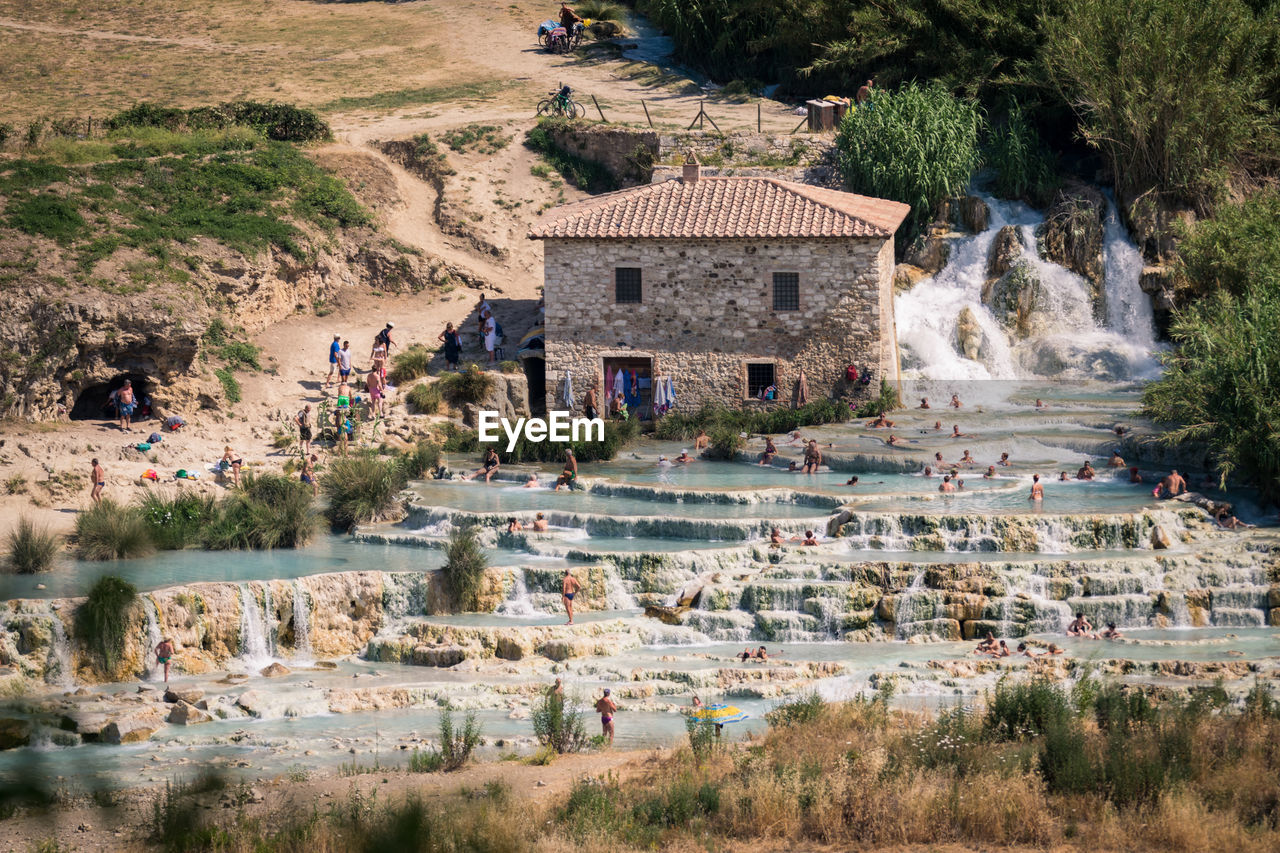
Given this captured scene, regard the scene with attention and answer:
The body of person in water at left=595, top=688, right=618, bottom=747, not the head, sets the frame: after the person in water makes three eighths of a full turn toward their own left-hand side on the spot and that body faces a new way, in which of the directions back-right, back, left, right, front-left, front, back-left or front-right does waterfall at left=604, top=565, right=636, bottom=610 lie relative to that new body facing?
back-right

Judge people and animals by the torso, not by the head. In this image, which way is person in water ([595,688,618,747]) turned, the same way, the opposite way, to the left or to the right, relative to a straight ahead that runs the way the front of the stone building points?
the opposite way

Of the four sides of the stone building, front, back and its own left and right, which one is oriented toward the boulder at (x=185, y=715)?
front

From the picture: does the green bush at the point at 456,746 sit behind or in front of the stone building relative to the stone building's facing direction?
in front

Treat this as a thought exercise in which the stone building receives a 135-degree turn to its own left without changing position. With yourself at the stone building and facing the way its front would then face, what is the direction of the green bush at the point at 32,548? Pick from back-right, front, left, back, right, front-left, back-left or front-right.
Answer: back

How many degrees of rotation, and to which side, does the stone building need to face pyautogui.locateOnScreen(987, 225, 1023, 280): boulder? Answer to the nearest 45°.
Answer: approximately 135° to its left

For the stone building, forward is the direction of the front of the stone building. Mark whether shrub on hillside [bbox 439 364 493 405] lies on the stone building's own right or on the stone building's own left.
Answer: on the stone building's own right

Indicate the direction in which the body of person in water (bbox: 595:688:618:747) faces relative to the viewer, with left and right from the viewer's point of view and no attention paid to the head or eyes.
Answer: facing away from the viewer

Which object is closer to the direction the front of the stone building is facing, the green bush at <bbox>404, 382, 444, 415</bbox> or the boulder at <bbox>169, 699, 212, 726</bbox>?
the boulder

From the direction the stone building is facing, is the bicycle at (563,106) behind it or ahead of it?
behind

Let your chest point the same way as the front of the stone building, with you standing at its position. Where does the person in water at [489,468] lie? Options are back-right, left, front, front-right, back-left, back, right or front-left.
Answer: front-right

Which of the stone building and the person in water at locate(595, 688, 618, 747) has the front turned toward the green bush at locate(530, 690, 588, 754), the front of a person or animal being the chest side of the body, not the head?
the stone building

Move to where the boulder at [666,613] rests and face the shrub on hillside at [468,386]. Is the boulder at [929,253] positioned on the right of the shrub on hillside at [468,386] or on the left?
right

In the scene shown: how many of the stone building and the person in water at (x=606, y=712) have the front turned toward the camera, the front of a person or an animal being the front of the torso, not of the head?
1

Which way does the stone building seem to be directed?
toward the camera
